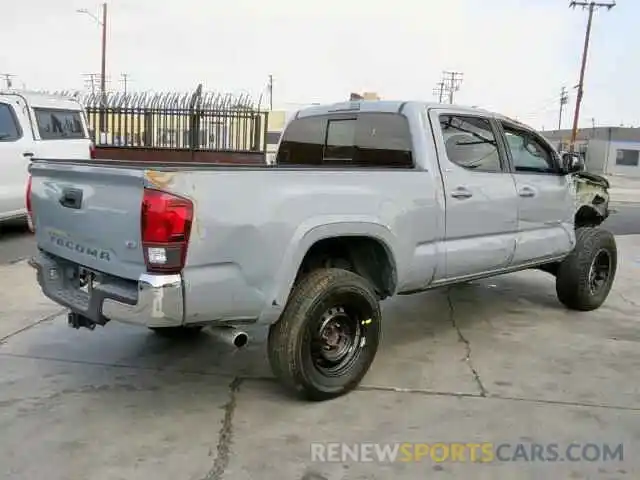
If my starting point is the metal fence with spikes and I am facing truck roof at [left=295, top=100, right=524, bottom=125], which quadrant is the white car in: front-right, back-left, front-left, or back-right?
front-right

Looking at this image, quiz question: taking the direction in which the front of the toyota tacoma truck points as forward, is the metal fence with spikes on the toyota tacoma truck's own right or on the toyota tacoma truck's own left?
on the toyota tacoma truck's own left

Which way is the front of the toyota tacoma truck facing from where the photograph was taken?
facing away from the viewer and to the right of the viewer
